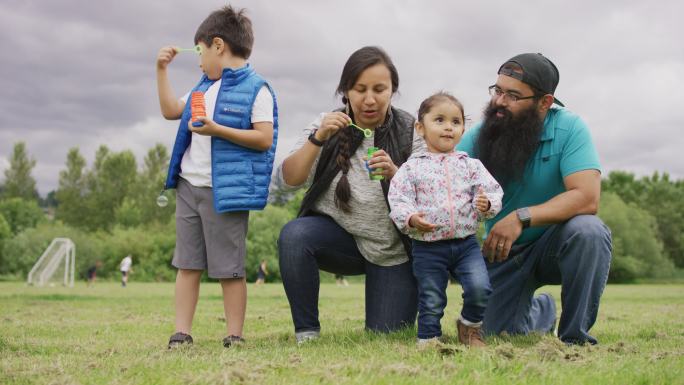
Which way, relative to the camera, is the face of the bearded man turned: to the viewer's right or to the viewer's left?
to the viewer's left

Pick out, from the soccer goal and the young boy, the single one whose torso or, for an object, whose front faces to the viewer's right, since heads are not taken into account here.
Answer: the soccer goal

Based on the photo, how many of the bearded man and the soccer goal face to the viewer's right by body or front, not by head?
1

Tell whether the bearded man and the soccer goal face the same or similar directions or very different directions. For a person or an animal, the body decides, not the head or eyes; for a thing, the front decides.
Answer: very different directions

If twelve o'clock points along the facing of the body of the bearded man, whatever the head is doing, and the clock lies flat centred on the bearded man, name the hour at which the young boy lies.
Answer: The young boy is roughly at 1 o'clock from the bearded man.

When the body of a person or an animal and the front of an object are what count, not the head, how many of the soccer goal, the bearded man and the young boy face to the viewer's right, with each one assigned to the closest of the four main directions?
1

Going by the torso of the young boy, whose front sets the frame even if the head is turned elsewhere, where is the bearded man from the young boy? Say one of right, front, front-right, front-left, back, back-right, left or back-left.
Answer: back-left

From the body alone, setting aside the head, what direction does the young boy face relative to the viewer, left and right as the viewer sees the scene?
facing the viewer and to the left of the viewer

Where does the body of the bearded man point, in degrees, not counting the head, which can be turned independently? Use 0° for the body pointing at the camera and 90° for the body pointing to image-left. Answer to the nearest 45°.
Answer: approximately 45°

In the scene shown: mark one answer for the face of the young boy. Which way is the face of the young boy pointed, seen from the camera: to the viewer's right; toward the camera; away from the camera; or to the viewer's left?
to the viewer's left

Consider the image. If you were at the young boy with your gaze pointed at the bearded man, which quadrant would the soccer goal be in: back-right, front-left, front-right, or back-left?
back-left

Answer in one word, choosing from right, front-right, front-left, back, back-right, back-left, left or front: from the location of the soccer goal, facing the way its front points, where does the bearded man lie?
right

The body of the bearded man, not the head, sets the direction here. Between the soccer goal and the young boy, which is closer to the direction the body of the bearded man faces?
the young boy

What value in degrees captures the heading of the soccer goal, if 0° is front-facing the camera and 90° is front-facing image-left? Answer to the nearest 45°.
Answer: approximately 270°

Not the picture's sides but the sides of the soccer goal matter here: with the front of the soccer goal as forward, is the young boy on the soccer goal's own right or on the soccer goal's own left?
on the soccer goal's own right
